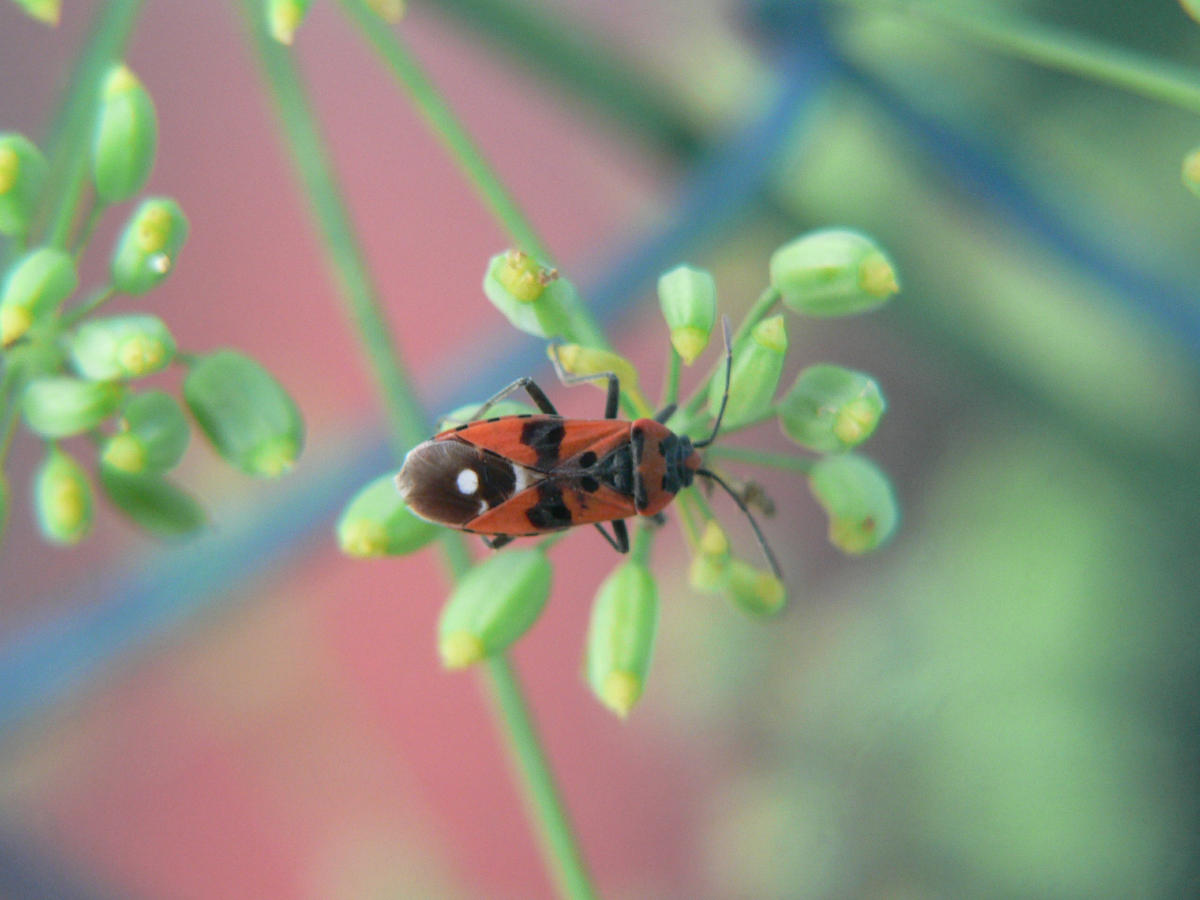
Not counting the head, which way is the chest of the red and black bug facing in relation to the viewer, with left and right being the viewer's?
facing to the right of the viewer
